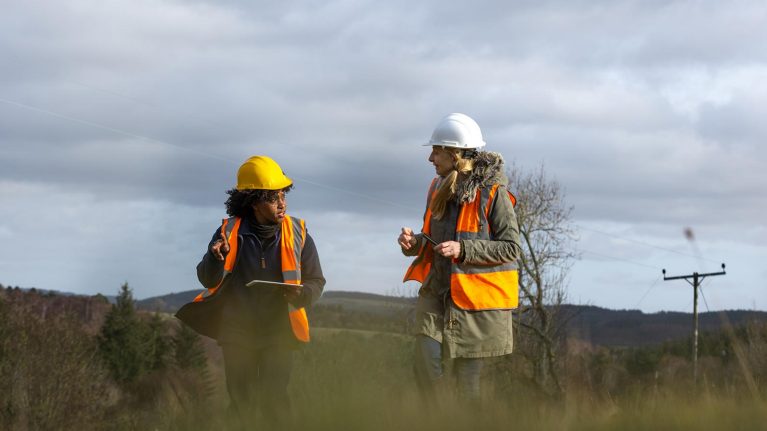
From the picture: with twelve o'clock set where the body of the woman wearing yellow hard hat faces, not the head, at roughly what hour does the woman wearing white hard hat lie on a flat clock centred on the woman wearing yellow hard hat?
The woman wearing white hard hat is roughly at 10 o'clock from the woman wearing yellow hard hat.

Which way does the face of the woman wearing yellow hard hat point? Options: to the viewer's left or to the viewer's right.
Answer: to the viewer's right

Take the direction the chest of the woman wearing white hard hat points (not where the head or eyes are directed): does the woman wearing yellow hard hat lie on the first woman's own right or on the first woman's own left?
on the first woman's own right

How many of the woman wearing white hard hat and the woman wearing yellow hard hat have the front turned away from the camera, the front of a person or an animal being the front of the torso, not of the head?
0

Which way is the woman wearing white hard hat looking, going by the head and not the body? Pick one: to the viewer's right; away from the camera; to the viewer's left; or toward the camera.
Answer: to the viewer's left

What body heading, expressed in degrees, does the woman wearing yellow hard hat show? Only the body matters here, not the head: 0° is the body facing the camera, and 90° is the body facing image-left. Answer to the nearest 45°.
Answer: approximately 0°

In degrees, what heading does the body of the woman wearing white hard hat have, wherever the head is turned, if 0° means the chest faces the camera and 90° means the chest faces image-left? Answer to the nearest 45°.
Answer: approximately 45°
